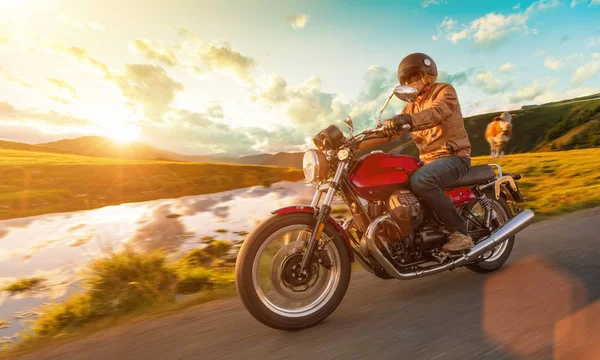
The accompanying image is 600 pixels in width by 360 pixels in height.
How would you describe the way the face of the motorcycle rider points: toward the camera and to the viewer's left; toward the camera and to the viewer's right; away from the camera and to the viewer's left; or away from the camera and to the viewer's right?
toward the camera and to the viewer's left

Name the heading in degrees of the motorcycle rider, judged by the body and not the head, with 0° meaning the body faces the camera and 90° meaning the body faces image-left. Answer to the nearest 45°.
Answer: approximately 45°

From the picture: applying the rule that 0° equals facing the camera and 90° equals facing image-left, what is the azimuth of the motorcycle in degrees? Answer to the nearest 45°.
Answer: approximately 45°
